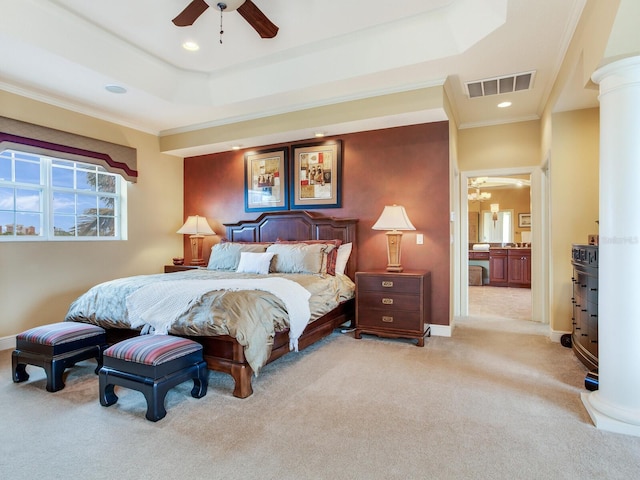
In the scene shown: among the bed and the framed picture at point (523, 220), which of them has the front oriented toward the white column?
the framed picture

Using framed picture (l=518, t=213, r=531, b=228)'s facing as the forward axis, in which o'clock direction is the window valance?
The window valance is roughly at 1 o'clock from the framed picture.

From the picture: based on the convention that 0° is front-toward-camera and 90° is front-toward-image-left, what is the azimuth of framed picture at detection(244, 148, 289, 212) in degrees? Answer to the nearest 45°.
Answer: approximately 45°

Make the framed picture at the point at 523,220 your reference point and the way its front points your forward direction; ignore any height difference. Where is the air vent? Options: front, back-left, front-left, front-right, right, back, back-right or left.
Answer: front

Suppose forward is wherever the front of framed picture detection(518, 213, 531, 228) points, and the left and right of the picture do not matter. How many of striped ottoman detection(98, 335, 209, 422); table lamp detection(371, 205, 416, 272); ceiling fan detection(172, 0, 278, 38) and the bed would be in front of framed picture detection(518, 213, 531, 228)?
4

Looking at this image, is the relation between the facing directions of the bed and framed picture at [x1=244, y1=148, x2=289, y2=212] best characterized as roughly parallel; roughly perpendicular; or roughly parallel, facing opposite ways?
roughly parallel

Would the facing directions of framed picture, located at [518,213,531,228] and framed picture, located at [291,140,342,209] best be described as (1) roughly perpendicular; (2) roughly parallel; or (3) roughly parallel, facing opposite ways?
roughly parallel

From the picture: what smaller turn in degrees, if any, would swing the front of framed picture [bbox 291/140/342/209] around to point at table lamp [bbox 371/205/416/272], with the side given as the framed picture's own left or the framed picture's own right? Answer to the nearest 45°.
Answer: approximately 90° to the framed picture's own left

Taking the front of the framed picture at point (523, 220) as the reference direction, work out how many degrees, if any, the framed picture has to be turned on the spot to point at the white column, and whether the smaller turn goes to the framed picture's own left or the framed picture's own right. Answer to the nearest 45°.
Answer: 0° — it already faces it

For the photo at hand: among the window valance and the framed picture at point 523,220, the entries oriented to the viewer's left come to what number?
0

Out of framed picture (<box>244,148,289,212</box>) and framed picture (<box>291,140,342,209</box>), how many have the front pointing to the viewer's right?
0

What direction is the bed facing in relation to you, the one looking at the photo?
facing the viewer and to the left of the viewer

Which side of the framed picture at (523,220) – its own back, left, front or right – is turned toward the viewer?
front

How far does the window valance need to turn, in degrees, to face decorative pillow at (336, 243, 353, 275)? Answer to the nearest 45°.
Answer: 0° — it already faces it

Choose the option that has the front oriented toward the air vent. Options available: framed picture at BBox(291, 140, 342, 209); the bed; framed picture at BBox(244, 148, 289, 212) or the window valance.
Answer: the window valance

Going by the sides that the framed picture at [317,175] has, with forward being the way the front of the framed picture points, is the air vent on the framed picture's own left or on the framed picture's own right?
on the framed picture's own left

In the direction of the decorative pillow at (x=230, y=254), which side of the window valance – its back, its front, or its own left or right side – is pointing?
front
